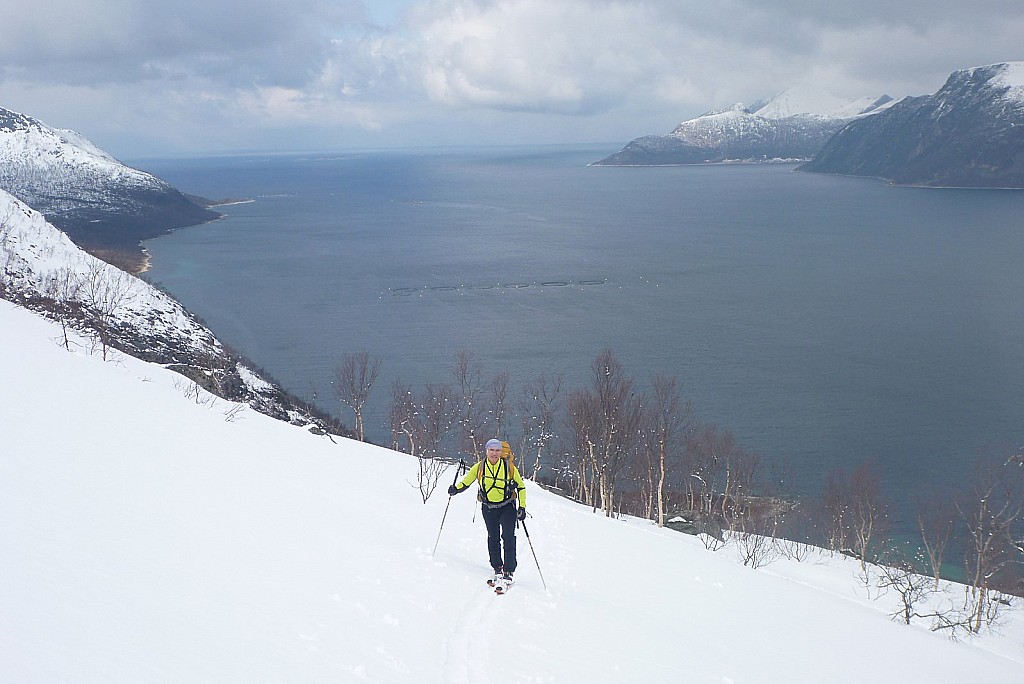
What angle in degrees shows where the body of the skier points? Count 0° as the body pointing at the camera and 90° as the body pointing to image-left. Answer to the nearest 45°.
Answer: approximately 0°
